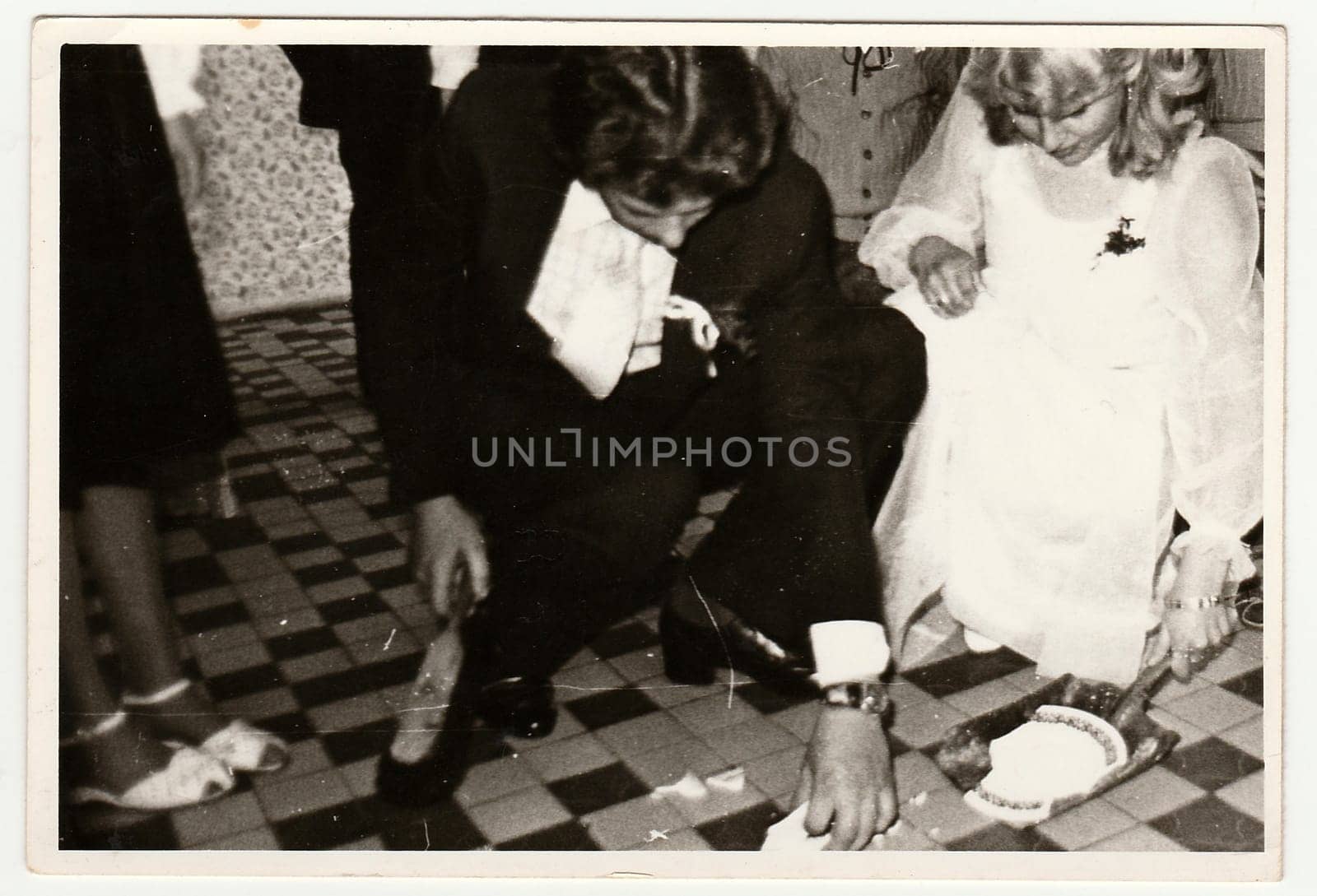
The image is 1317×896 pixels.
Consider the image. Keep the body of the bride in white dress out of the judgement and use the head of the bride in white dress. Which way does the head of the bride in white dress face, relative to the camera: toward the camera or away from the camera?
toward the camera

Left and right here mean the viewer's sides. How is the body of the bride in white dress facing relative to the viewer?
facing the viewer
